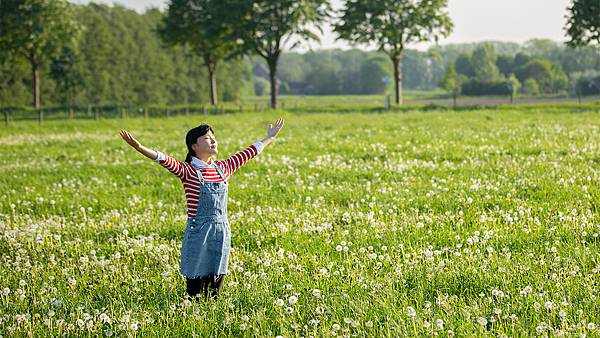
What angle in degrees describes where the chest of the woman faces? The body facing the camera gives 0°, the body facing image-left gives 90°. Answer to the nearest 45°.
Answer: approximately 315°
